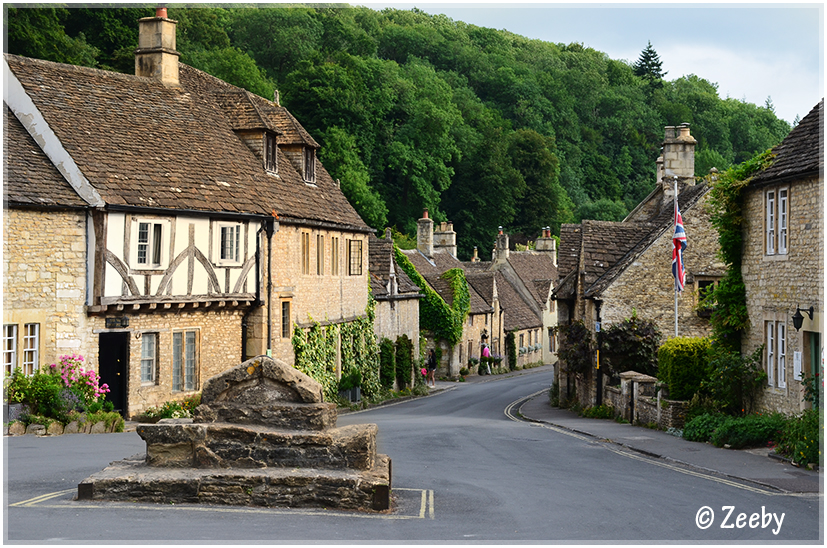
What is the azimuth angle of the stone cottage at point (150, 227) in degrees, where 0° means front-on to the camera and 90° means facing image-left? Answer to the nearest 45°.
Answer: approximately 315°

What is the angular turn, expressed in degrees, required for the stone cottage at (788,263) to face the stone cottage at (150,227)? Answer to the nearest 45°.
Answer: approximately 45° to its right

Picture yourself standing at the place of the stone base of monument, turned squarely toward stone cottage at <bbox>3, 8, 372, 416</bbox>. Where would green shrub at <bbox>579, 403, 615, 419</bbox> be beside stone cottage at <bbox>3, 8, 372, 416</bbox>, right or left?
right

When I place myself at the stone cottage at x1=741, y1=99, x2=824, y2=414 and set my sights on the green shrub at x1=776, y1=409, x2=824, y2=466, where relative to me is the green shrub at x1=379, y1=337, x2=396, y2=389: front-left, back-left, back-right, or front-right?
back-right

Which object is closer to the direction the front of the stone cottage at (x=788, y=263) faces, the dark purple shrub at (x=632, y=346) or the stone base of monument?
the stone base of monument

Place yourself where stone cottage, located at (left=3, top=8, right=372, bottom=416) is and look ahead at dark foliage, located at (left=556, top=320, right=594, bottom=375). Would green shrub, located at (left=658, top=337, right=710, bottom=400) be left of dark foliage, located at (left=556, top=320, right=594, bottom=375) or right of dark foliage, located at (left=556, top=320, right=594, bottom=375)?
right

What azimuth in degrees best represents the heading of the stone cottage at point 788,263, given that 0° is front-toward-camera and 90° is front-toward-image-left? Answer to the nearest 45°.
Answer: approximately 45°
